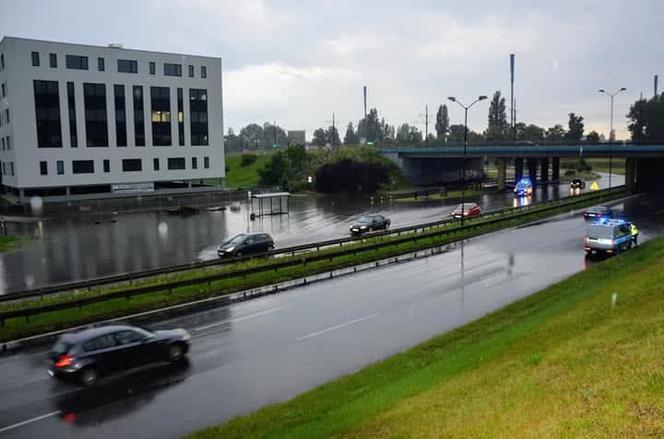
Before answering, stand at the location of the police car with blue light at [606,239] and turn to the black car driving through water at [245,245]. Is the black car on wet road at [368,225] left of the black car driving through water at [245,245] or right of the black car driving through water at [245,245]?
right

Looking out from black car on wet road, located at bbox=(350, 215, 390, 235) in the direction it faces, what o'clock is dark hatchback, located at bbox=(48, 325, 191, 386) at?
The dark hatchback is roughly at 11 o'clock from the black car on wet road.

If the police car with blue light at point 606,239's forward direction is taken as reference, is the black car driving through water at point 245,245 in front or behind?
behind

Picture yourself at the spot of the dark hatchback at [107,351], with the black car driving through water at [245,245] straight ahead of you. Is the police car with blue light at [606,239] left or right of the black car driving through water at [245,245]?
right

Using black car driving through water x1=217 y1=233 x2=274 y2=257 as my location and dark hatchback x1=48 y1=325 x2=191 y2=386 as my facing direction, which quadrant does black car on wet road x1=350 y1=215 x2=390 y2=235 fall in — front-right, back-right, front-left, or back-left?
back-left

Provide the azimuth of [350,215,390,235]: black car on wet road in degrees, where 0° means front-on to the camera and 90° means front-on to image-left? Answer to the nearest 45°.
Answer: approximately 45°

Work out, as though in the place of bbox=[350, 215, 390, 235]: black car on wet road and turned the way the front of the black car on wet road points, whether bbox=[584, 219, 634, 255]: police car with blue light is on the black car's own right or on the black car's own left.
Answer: on the black car's own left

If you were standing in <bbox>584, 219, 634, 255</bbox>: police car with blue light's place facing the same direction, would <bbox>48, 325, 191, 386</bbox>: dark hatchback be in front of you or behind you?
behind
